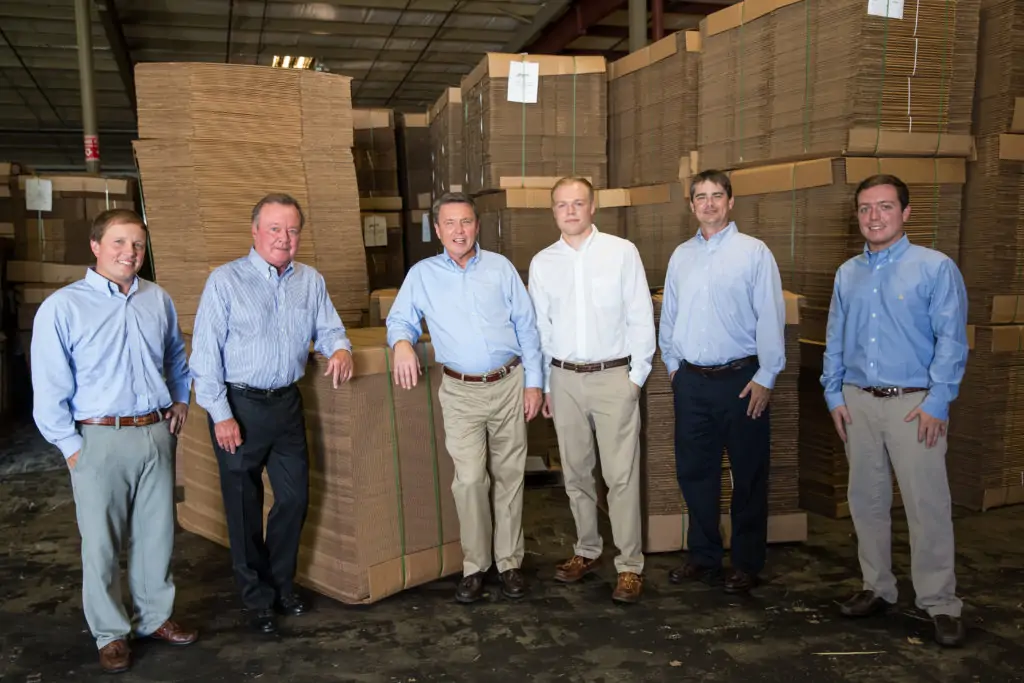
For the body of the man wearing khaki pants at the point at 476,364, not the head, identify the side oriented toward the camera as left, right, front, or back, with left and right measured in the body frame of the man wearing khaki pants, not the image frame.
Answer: front

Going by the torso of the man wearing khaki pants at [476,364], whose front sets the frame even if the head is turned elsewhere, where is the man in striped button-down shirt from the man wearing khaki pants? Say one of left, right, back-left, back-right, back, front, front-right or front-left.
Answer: right

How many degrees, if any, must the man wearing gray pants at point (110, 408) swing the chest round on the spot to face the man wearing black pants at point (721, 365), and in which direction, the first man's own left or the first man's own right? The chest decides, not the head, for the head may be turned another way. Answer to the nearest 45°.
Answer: approximately 45° to the first man's own left

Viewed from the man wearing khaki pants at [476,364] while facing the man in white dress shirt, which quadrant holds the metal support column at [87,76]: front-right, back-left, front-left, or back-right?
back-left

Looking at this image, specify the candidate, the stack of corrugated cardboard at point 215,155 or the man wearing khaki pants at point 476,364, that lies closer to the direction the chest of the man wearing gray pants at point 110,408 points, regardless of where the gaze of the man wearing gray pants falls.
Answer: the man wearing khaki pants

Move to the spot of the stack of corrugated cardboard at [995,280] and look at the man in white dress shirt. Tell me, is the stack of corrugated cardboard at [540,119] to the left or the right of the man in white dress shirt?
right

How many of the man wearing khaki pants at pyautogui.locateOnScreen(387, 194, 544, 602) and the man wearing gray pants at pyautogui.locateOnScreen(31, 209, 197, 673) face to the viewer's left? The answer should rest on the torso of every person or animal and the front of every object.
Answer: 0

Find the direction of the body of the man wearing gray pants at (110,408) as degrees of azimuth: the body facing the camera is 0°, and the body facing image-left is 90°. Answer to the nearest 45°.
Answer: approximately 315°
